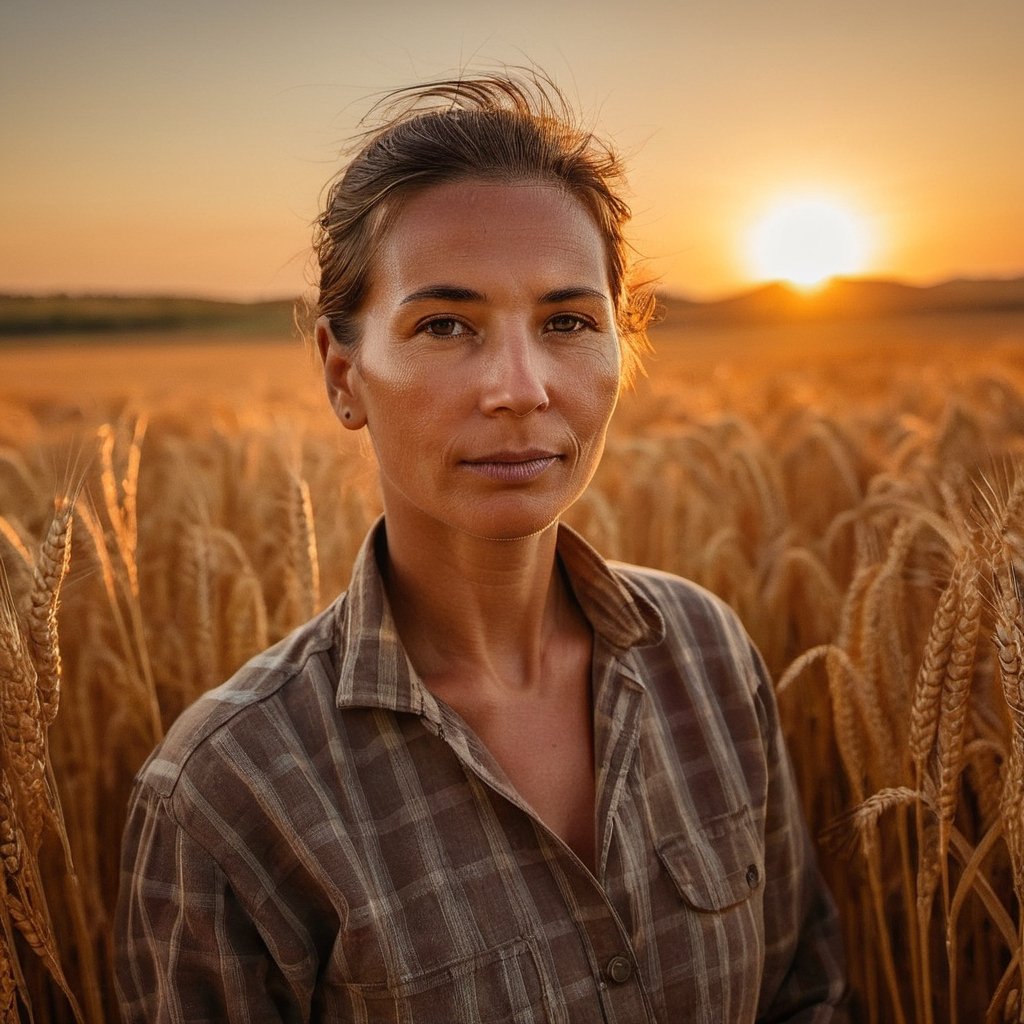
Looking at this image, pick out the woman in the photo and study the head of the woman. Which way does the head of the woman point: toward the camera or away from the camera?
toward the camera

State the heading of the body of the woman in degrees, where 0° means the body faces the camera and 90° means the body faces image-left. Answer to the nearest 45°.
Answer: approximately 315°
